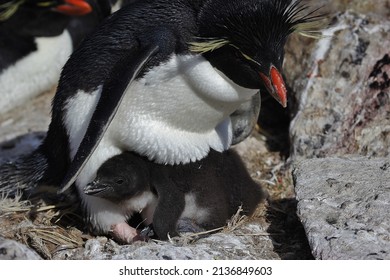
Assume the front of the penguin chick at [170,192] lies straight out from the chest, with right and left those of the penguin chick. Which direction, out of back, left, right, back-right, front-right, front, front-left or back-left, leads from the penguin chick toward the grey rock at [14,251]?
front-left

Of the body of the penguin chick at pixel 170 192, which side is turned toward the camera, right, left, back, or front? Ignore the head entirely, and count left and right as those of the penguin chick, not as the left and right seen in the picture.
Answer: left

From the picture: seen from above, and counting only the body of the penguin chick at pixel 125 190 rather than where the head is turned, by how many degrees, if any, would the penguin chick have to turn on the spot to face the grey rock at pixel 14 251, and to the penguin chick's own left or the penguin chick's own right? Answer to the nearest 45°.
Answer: approximately 45° to the penguin chick's own left

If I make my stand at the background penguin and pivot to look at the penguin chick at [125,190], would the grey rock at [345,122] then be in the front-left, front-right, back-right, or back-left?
front-left

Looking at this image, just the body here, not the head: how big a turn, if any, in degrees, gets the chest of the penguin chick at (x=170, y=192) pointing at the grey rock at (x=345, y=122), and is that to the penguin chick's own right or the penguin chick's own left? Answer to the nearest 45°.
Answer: approximately 135° to the penguin chick's own right

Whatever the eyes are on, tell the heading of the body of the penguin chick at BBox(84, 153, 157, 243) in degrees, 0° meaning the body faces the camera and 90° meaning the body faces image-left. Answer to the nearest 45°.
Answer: approximately 90°

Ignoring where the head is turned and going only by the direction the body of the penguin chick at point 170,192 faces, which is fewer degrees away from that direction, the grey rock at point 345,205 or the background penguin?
the background penguin

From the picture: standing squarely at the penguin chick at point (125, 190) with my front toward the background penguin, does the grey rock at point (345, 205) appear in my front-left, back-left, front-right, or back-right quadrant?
back-right

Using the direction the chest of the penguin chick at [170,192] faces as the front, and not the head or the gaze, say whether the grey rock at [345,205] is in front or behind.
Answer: behind

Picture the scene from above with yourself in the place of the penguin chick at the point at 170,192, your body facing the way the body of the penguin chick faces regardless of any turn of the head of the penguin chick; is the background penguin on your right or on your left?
on your right
